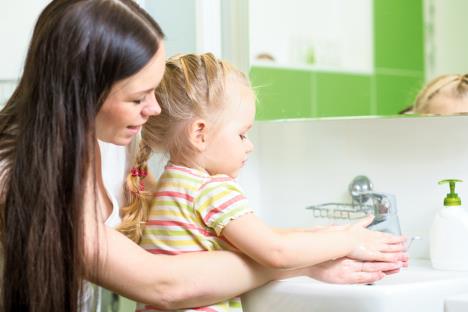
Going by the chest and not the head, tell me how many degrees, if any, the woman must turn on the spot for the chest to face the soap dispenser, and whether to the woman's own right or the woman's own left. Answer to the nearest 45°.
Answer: approximately 45° to the woman's own left

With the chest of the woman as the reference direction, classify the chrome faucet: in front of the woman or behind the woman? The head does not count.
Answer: in front

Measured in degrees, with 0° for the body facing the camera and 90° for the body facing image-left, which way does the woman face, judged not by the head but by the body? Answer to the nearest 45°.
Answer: approximately 270°

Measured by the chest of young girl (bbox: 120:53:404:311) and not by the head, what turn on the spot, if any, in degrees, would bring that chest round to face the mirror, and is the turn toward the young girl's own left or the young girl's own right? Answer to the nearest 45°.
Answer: approximately 45° to the young girl's own left

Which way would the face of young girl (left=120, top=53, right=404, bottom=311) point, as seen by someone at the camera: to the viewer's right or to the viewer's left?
to the viewer's right

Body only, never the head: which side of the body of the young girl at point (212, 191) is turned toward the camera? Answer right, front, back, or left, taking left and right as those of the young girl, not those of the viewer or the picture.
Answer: right

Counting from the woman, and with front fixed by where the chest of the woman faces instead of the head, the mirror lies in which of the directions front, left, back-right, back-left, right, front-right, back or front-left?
front-left
